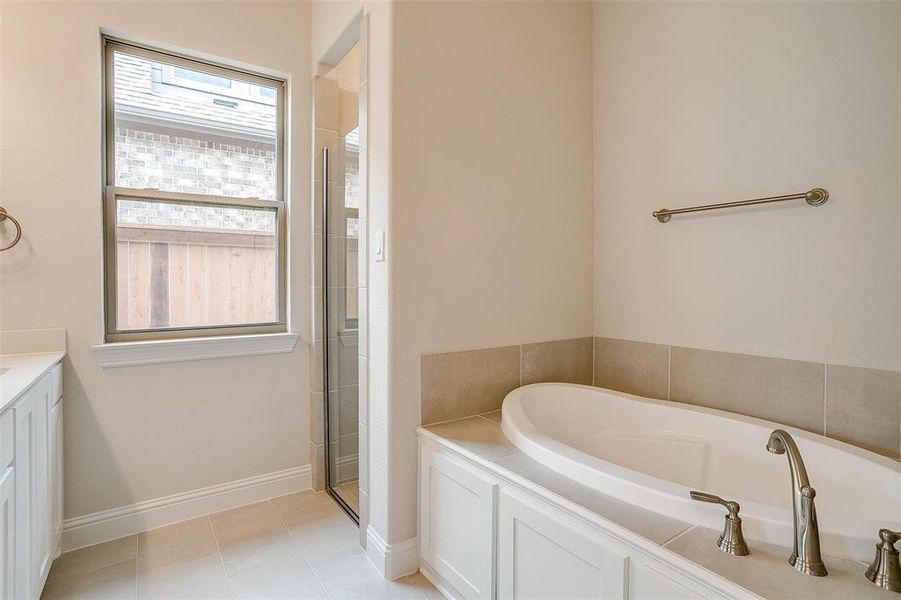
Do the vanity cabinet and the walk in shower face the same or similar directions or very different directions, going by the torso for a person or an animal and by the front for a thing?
very different directions

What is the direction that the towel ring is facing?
toward the camera

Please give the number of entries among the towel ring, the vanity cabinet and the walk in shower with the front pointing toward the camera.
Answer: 1

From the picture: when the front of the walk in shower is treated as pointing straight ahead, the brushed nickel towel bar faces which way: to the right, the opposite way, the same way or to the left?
the same way

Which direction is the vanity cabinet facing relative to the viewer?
to the viewer's right

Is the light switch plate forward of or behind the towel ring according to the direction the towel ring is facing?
forward

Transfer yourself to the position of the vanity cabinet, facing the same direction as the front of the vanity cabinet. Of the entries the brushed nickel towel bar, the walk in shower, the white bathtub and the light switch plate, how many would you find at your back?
0

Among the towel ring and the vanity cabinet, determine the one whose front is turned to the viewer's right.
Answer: the vanity cabinet

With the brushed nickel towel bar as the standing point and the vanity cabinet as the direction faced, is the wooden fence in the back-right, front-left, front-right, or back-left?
front-right

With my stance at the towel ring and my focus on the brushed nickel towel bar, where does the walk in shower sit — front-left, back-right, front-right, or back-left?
front-left
